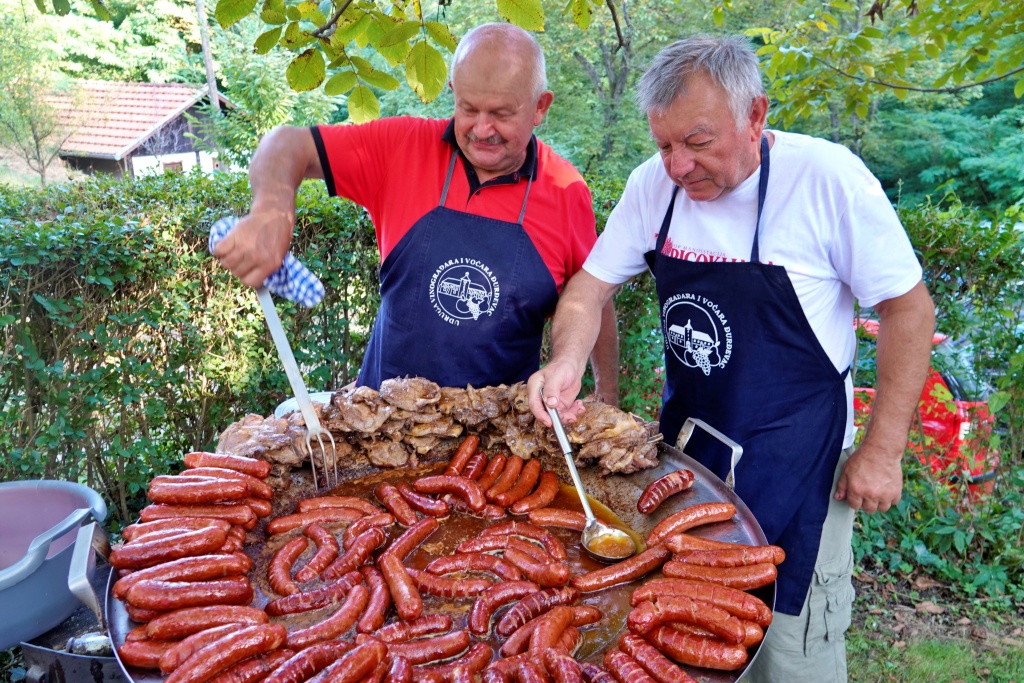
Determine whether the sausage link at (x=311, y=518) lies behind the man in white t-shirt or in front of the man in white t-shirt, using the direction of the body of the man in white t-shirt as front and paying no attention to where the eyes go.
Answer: in front

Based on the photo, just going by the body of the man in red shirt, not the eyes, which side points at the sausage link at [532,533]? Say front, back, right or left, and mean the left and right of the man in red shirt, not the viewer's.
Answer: front

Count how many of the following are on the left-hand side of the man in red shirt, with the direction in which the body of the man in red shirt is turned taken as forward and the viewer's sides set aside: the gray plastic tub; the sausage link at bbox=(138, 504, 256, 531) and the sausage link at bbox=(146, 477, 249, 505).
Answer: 0

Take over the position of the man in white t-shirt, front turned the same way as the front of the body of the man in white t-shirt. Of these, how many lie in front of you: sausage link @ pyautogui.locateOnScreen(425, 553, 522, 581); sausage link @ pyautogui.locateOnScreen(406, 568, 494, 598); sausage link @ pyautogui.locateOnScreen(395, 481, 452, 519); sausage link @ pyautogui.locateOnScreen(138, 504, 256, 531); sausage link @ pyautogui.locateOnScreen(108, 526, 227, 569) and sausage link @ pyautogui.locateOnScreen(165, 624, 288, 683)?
6

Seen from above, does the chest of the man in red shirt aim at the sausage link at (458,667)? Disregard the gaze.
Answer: yes

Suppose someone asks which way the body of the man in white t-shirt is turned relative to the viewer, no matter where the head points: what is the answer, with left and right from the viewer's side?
facing the viewer and to the left of the viewer

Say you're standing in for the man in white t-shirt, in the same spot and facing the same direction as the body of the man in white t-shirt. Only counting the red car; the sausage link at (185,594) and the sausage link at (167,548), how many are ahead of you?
2

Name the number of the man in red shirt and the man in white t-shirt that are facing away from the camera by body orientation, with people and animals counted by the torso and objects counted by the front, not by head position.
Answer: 0

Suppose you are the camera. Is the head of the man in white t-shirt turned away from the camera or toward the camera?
toward the camera

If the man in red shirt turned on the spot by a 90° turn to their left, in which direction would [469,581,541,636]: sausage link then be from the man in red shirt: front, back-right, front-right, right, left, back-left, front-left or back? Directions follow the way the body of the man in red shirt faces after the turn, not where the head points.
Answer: right

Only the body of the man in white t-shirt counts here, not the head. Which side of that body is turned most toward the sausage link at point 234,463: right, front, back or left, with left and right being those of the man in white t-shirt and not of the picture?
front

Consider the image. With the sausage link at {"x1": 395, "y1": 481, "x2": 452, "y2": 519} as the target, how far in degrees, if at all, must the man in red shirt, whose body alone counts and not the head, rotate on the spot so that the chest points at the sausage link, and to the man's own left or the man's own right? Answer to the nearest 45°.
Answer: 0° — they already face it

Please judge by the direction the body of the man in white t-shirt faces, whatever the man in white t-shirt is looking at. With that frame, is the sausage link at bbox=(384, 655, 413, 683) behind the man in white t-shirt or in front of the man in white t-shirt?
in front

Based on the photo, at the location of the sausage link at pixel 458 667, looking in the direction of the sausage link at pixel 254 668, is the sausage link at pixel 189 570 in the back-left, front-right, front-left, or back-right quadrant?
front-right

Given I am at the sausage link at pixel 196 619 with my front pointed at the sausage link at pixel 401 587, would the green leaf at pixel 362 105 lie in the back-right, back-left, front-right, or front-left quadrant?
front-left

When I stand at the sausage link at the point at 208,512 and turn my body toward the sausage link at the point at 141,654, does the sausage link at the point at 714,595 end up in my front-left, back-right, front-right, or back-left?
front-left

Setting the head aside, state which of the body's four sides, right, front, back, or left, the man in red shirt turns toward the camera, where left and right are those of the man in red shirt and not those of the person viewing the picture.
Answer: front
